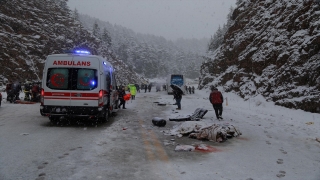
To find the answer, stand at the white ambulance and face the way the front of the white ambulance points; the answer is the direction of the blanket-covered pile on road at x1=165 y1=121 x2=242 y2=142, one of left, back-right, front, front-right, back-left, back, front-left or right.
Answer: back-right

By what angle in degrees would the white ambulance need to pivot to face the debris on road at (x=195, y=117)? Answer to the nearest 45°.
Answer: approximately 90° to its right

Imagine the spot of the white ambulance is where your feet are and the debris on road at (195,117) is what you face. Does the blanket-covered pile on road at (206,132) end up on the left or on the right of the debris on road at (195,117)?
right

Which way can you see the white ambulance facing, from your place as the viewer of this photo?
facing away from the viewer
